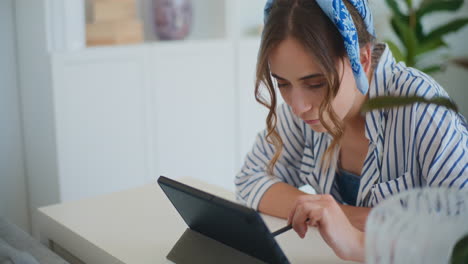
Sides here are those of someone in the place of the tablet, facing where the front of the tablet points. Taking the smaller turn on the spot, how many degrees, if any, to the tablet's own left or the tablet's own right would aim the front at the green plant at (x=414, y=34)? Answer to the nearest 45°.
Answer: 0° — it already faces it

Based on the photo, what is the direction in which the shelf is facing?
toward the camera

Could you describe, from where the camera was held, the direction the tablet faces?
facing away from the viewer and to the right of the viewer

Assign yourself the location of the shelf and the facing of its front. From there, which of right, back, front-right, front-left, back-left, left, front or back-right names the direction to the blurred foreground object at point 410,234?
front

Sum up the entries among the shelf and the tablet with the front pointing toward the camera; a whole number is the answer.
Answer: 1

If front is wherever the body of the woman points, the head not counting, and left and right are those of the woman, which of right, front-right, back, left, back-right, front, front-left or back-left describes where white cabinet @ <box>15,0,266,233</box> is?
right

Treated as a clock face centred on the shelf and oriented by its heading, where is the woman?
The woman is roughly at 12 o'clock from the shelf.

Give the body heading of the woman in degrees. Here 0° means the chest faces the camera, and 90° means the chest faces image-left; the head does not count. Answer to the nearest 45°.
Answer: approximately 45°

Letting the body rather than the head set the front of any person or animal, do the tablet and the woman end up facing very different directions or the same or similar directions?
very different directions

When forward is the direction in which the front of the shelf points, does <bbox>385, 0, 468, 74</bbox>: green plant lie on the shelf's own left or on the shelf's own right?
on the shelf's own left

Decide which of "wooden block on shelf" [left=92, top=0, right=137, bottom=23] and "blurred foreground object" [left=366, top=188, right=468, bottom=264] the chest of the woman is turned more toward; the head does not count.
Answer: the blurred foreground object
